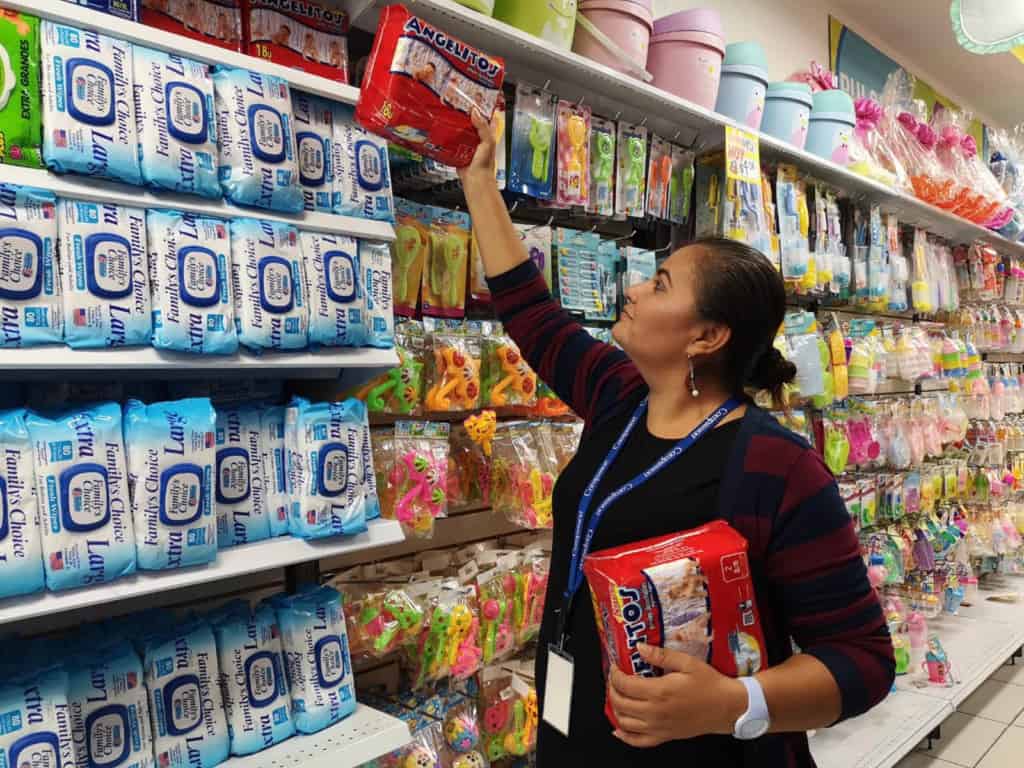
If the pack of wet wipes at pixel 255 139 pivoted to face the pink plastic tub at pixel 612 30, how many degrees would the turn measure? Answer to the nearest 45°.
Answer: approximately 90° to its left

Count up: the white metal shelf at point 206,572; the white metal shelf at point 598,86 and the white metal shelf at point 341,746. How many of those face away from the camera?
0

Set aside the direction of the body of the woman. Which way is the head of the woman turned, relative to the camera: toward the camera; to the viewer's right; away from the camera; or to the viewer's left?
to the viewer's left

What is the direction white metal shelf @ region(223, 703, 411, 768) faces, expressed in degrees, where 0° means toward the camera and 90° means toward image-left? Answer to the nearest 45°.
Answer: approximately 315°
